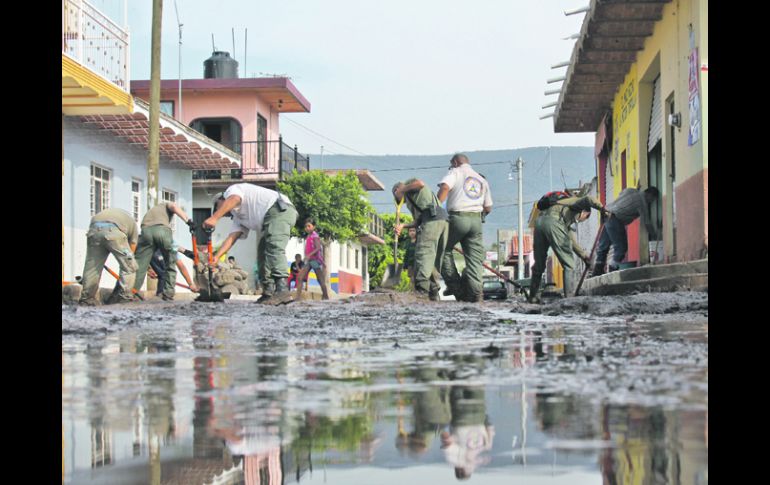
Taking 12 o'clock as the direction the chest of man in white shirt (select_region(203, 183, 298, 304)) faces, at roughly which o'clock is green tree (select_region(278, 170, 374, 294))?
The green tree is roughly at 3 o'clock from the man in white shirt.

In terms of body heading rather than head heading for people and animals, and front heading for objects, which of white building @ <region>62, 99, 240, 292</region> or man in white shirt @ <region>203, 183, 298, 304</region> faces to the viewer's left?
the man in white shirt

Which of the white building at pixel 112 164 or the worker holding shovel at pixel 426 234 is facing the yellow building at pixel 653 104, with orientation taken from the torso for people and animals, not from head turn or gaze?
the white building

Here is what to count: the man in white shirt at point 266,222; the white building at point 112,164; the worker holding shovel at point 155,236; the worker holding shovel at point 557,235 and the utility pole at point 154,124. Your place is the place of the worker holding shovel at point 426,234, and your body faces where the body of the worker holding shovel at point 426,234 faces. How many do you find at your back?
1

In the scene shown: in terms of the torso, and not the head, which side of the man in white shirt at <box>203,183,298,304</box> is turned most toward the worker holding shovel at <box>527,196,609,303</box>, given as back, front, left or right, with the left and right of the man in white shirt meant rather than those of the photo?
back

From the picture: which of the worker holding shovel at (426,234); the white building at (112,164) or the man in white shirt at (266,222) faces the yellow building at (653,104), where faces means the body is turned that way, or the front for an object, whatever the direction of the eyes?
the white building

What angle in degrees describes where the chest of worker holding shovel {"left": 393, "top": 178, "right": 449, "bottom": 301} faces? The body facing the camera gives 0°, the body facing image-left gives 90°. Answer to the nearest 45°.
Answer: approximately 90°

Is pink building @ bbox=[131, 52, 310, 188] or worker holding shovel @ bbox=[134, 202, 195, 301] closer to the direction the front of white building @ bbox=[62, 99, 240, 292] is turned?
the worker holding shovel

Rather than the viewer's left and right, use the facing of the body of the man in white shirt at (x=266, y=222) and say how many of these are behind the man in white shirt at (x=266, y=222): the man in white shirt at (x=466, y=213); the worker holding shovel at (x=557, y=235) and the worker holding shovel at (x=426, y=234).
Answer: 3

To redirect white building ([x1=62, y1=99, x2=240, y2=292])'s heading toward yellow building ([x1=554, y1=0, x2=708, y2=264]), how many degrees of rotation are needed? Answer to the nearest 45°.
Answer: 0° — it already faces it

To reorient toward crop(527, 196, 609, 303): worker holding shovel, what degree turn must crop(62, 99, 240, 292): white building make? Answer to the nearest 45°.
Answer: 0° — it already faces them

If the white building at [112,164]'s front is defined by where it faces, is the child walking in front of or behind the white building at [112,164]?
in front

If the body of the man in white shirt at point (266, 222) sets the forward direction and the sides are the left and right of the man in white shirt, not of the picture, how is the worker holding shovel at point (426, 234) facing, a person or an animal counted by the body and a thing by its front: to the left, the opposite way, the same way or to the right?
the same way

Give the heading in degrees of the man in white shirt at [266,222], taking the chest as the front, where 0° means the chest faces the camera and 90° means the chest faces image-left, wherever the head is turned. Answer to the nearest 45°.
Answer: approximately 90°

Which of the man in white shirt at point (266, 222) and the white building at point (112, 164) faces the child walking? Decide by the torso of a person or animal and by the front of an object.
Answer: the white building

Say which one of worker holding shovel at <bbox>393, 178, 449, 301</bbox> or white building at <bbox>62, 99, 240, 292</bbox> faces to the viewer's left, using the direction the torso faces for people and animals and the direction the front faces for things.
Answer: the worker holding shovel
